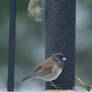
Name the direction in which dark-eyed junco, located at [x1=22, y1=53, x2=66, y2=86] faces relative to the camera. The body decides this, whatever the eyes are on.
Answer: to the viewer's right
